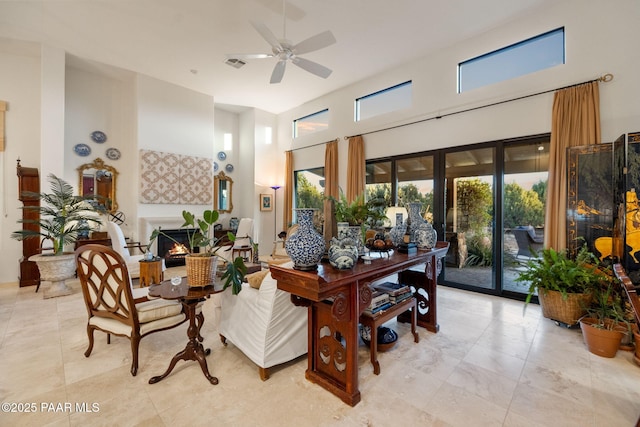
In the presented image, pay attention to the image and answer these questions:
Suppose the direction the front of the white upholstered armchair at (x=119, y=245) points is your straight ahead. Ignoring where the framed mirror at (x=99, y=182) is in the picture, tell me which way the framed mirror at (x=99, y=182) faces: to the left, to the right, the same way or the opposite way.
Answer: to the right

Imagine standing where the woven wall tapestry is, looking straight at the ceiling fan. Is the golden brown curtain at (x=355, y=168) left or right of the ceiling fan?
left

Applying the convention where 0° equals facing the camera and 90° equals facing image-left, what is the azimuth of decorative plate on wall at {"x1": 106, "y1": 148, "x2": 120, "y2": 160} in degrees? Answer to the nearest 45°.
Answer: approximately 0°

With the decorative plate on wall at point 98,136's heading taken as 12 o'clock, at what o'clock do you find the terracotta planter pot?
The terracotta planter pot is roughly at 11 o'clock from the decorative plate on wall.

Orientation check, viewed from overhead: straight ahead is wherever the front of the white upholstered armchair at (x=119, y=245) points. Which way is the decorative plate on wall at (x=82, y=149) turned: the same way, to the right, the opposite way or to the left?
to the right

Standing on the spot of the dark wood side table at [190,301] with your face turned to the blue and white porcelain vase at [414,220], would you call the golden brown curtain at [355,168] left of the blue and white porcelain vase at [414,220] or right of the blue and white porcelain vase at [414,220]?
left

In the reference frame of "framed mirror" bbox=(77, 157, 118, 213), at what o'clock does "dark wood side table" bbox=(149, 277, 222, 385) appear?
The dark wood side table is roughly at 12 o'clock from the framed mirror.

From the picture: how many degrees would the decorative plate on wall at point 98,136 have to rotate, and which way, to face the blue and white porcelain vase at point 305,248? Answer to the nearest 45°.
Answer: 0° — it already faces it
